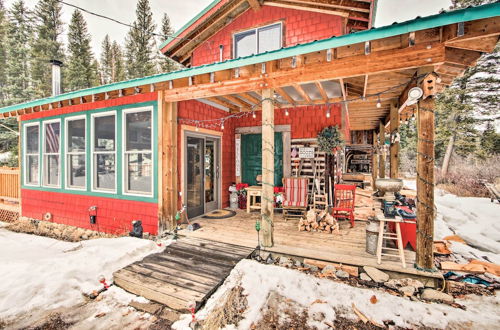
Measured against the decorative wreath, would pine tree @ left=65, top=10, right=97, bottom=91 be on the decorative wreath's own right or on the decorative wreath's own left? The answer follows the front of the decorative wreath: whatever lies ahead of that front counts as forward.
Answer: on the decorative wreath's own right

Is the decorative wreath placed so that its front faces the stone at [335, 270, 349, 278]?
yes

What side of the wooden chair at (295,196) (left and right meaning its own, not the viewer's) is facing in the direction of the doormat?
right

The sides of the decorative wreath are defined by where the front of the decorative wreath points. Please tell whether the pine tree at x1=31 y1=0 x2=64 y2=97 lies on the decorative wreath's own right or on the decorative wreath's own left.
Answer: on the decorative wreath's own right

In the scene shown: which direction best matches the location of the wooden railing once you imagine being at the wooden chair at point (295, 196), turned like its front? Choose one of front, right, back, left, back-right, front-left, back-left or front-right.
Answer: right

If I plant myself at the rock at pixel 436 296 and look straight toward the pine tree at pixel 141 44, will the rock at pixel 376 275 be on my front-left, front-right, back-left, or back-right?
front-left

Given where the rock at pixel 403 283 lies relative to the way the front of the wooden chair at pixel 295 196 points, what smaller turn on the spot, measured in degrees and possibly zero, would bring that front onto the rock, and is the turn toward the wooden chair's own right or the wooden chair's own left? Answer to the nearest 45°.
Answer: approximately 45° to the wooden chair's own left

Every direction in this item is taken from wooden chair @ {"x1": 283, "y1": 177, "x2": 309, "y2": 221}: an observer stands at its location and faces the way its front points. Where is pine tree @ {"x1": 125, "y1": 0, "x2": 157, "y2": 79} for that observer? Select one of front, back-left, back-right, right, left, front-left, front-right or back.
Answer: back-right

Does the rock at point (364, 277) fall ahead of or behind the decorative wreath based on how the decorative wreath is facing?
ahead

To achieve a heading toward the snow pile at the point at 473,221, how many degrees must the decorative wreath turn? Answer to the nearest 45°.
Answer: approximately 135° to its left

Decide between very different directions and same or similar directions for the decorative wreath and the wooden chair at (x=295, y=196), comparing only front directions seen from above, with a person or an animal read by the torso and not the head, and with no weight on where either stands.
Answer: same or similar directions

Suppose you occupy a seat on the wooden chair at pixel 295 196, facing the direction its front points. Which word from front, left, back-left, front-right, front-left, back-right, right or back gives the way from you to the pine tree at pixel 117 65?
back-right

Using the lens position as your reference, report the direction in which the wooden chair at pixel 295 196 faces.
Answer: facing the viewer

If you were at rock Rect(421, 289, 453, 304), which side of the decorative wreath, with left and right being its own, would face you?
front

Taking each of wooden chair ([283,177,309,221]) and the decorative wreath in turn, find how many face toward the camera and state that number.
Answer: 2
